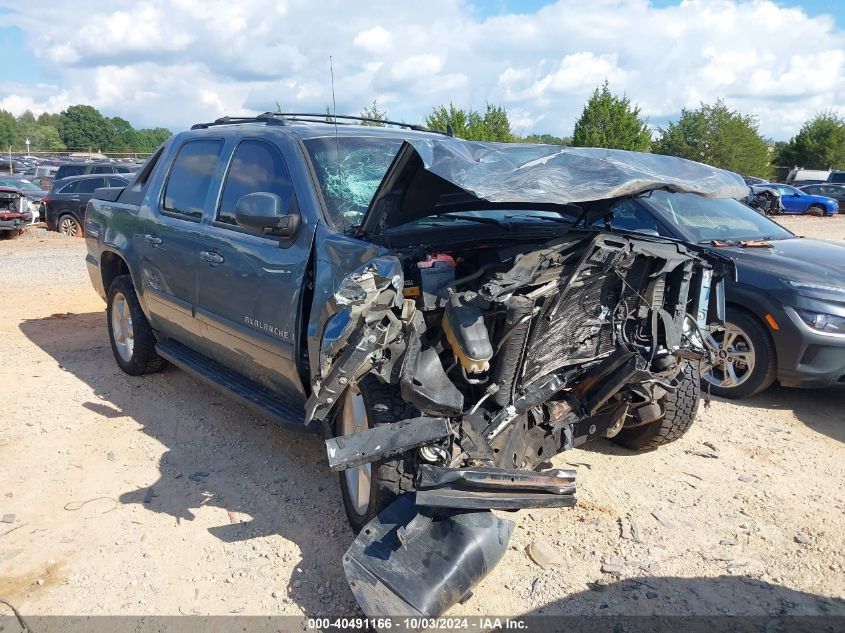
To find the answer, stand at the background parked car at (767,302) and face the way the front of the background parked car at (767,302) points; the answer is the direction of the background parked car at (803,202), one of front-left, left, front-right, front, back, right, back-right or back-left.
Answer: back-left

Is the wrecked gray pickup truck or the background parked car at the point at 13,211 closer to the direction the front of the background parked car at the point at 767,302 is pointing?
the wrecked gray pickup truck

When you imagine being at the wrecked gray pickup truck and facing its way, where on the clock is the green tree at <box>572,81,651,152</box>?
The green tree is roughly at 8 o'clock from the wrecked gray pickup truck.

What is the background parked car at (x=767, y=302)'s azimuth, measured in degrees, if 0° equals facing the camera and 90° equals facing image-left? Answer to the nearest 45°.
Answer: approximately 315°

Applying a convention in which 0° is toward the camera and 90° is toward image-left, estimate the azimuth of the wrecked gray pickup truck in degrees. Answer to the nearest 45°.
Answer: approximately 315°

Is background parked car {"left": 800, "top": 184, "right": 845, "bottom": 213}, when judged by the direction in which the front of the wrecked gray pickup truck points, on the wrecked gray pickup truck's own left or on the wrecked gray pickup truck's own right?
on the wrecked gray pickup truck's own left

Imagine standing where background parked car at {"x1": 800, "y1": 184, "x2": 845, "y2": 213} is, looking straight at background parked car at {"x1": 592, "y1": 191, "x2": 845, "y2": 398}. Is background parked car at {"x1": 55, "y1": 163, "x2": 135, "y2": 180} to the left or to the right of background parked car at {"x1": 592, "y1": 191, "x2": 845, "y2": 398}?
right

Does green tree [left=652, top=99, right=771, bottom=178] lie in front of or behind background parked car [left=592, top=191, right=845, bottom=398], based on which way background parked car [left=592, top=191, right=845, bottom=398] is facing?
behind
